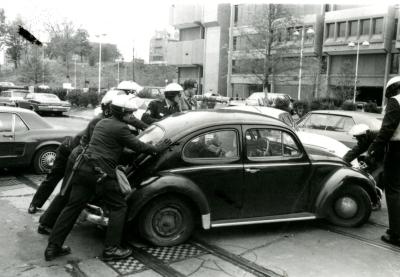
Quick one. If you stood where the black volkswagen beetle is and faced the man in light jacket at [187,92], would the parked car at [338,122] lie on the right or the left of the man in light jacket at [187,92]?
right

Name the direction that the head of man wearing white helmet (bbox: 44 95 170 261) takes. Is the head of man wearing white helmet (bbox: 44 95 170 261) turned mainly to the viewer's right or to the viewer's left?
to the viewer's right

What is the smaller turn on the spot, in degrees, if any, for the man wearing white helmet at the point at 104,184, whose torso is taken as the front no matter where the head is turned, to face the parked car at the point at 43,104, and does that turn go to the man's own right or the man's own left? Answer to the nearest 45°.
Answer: approximately 45° to the man's own left

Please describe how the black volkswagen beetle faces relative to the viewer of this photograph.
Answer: facing to the right of the viewer

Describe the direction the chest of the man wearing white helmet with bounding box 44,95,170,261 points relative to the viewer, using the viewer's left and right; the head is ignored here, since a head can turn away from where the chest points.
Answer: facing away from the viewer and to the right of the viewer

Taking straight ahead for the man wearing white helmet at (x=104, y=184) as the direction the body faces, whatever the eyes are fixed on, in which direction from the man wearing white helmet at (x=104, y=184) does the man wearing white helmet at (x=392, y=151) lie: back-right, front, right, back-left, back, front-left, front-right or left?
front-right
